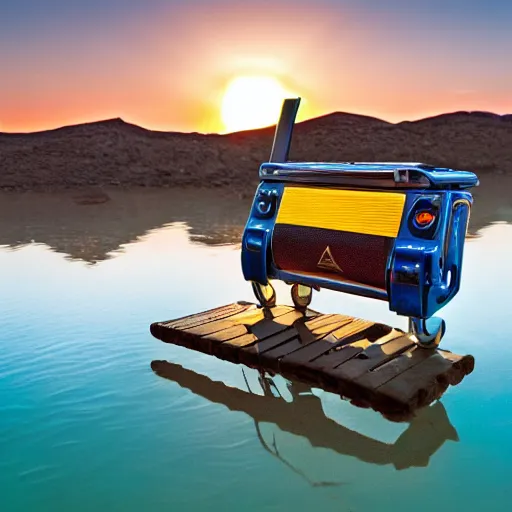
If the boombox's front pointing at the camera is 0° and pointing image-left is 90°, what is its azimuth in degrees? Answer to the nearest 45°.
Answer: approximately 45°
